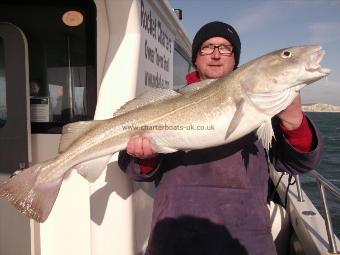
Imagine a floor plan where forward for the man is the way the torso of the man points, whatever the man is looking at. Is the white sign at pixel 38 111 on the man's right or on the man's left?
on the man's right

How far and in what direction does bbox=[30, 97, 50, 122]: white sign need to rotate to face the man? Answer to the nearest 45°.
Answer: approximately 45° to its left

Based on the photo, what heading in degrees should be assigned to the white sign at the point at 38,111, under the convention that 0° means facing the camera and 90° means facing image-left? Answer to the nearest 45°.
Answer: approximately 0°

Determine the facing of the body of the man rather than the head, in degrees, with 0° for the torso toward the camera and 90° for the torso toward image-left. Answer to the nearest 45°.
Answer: approximately 0°

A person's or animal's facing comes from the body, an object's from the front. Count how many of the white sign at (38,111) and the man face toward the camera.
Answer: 2
